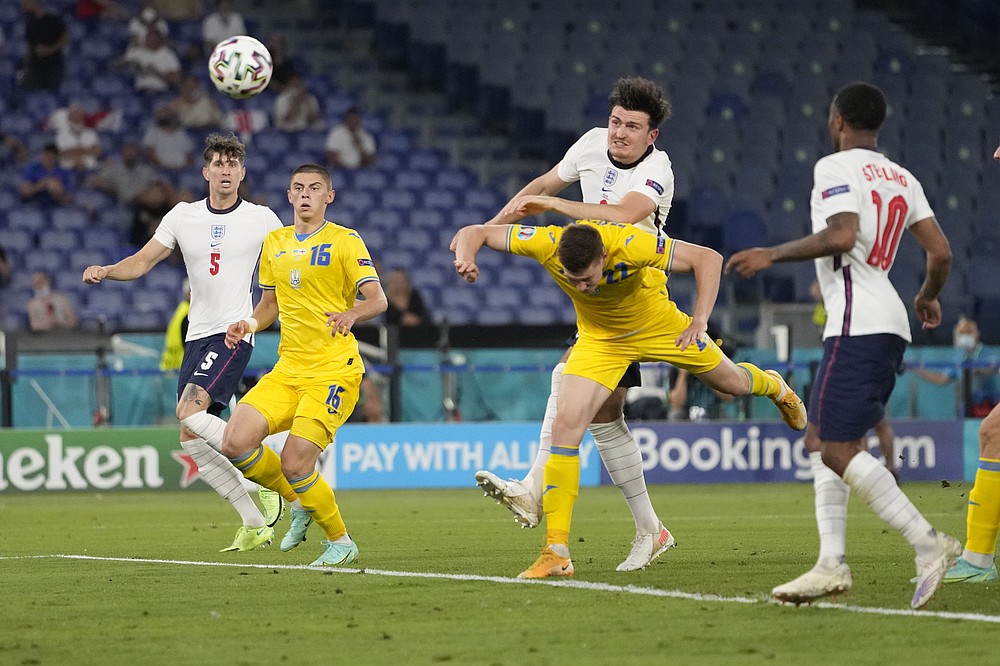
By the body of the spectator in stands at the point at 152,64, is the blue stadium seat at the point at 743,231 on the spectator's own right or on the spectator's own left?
on the spectator's own left

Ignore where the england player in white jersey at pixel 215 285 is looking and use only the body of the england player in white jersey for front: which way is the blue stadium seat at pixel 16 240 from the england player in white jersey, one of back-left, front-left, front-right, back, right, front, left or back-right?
back

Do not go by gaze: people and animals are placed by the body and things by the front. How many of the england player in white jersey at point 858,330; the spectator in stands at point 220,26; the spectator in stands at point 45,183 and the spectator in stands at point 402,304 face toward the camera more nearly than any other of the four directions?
3

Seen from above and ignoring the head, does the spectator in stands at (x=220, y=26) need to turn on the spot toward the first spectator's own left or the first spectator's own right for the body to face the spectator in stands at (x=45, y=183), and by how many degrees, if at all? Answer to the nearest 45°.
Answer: approximately 45° to the first spectator's own right

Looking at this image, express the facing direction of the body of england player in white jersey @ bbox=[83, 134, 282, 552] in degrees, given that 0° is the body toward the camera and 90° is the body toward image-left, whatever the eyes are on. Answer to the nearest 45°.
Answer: approximately 0°
